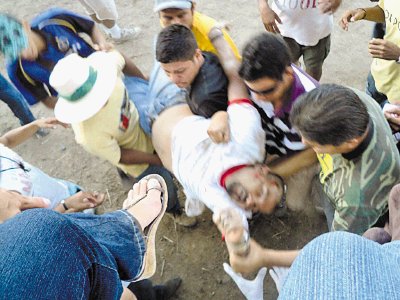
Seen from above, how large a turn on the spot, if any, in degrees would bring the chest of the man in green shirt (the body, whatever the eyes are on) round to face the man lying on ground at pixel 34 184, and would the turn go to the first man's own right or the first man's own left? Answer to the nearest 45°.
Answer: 0° — they already face them

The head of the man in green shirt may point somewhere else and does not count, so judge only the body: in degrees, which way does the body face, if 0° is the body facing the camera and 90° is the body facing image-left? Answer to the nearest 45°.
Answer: approximately 90°

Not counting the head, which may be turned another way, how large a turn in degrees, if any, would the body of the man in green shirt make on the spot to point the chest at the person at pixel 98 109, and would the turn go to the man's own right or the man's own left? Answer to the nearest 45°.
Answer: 0° — they already face them

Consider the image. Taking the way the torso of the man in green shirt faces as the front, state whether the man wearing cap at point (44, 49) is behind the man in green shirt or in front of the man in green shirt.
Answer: in front

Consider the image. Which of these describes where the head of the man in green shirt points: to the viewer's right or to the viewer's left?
to the viewer's left
